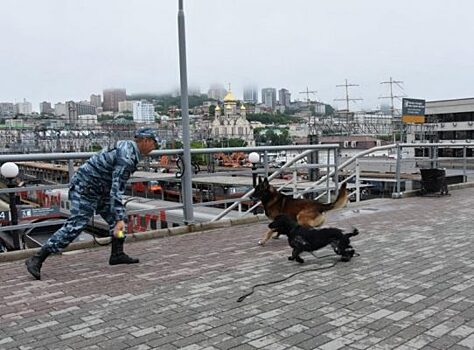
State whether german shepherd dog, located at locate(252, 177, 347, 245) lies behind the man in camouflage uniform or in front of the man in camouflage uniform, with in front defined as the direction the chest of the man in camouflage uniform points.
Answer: in front

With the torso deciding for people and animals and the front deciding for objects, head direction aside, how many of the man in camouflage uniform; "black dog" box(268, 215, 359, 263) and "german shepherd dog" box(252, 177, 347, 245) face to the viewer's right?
1

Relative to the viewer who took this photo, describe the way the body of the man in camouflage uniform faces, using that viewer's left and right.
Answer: facing to the right of the viewer

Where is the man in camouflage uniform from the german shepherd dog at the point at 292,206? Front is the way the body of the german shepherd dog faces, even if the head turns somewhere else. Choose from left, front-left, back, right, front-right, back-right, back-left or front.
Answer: front-left

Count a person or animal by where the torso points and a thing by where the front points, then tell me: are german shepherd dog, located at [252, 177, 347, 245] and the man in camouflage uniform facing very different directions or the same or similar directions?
very different directions

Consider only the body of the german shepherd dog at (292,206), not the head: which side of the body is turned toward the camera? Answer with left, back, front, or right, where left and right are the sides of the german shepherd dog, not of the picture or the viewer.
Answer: left

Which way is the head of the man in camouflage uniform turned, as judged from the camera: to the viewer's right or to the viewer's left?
to the viewer's right

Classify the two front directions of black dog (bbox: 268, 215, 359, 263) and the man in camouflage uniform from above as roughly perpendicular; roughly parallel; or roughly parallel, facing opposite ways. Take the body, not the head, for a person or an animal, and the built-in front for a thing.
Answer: roughly parallel, facing opposite ways

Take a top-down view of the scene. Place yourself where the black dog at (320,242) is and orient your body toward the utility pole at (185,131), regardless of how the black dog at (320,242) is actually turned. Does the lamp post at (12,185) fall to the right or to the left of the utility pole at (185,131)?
left

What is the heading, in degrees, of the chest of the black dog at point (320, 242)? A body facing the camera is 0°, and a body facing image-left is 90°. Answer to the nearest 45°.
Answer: approximately 90°

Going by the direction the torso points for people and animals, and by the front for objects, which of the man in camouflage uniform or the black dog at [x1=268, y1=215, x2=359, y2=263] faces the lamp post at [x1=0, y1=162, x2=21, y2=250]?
the black dog

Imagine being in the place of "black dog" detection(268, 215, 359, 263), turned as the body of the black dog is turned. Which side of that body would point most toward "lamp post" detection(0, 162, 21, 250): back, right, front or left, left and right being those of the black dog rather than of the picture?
front

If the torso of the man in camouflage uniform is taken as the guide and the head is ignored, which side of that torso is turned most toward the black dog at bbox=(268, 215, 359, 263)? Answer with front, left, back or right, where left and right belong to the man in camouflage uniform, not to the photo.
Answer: front
